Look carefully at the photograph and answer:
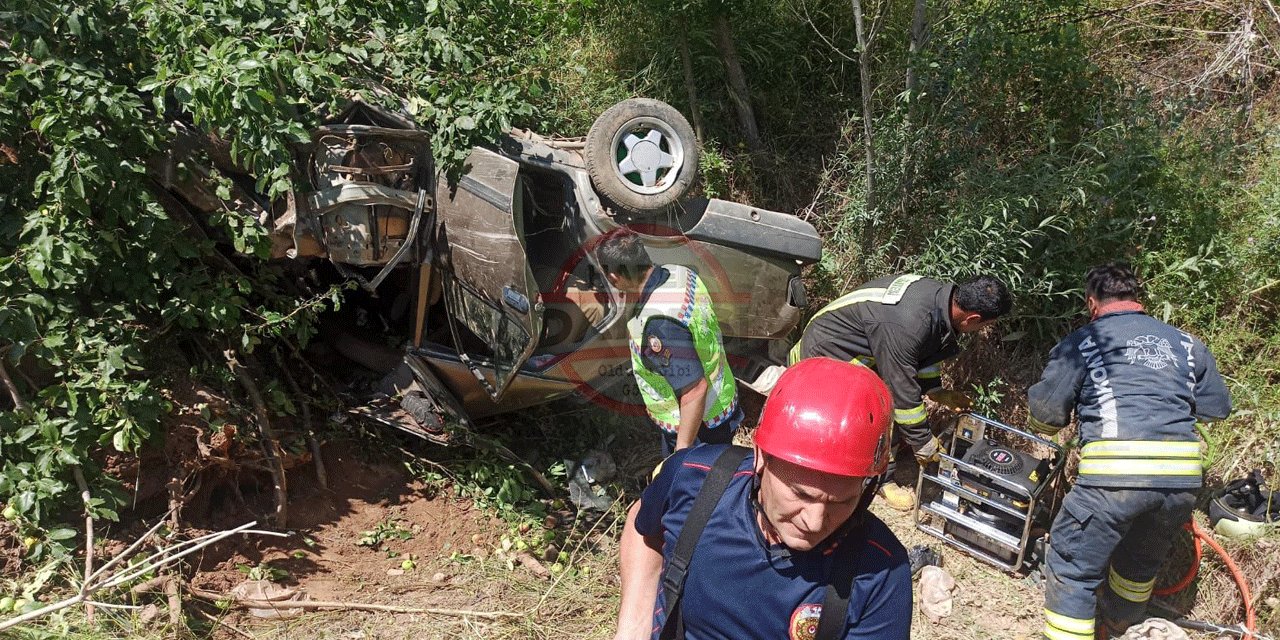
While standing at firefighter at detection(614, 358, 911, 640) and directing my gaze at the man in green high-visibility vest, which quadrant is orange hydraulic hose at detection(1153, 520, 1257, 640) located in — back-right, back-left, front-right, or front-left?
front-right

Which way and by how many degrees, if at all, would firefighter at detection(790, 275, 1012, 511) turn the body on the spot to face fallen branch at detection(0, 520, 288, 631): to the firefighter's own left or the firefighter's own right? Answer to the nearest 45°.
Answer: approximately 135° to the firefighter's own right

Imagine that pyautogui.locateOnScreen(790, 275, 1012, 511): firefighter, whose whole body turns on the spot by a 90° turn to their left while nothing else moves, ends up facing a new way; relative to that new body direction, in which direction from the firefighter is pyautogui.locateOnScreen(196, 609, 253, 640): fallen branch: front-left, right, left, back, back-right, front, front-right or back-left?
back-left

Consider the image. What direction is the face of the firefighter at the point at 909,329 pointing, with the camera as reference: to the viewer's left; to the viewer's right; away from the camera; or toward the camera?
to the viewer's right

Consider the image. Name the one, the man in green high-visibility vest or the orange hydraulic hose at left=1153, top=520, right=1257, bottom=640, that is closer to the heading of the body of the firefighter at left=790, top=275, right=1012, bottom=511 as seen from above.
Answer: the orange hydraulic hose

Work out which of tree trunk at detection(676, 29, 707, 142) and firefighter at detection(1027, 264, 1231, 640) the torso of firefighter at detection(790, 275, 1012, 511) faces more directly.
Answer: the firefighter

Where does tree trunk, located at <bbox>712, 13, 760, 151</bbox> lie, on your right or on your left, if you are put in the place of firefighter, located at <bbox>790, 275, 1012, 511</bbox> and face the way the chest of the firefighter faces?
on your left

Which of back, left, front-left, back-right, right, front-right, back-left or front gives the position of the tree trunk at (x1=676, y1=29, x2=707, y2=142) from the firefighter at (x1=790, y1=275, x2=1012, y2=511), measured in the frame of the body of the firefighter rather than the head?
back-left

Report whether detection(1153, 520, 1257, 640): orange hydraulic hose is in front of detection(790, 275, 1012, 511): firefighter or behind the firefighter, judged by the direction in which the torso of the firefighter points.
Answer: in front

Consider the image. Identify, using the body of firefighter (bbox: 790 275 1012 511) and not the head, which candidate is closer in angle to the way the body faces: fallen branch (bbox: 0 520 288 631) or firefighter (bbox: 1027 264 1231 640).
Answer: the firefighter

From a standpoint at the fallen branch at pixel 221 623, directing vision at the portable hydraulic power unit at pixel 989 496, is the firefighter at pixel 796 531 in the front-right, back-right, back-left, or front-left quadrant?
front-right

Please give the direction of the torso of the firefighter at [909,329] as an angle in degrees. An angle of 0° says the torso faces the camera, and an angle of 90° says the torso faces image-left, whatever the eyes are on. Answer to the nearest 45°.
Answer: approximately 270°

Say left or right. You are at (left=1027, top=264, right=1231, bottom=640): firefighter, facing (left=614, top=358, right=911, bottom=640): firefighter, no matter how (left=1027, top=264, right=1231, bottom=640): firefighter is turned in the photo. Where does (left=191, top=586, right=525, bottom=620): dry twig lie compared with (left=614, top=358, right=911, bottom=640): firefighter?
right
